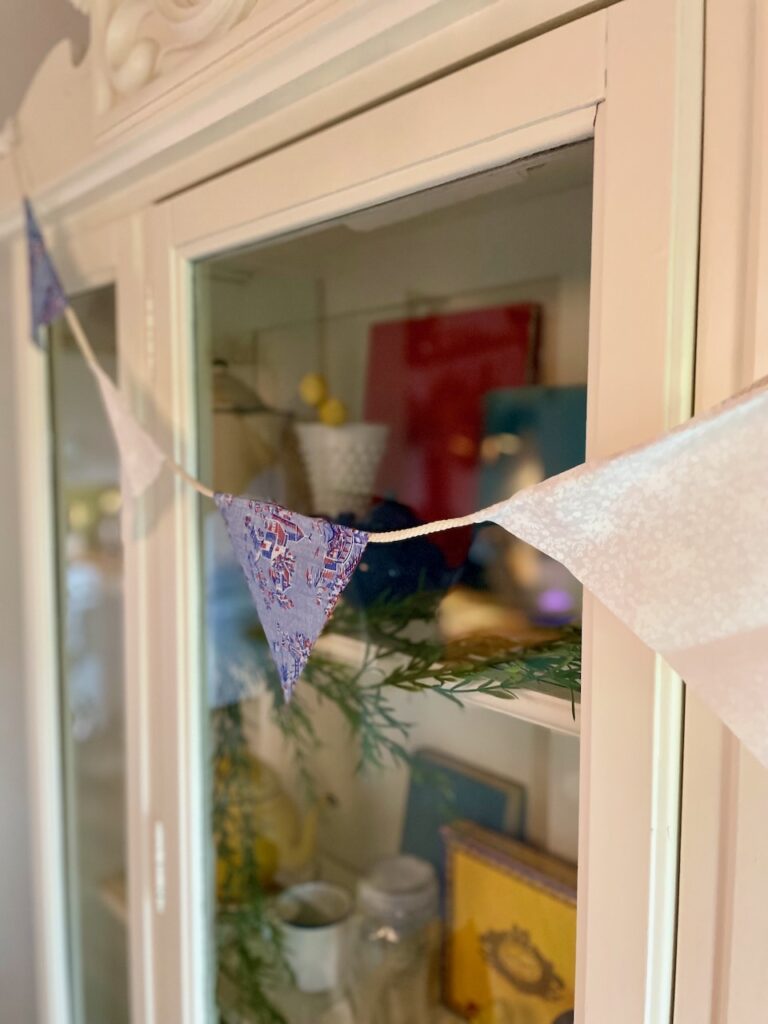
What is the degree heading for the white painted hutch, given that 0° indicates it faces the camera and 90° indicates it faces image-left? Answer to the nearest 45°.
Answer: approximately 45°

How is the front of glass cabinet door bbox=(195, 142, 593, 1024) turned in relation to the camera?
facing the viewer and to the left of the viewer
